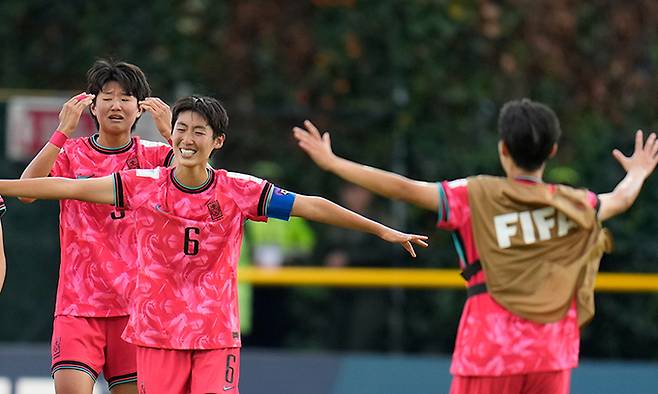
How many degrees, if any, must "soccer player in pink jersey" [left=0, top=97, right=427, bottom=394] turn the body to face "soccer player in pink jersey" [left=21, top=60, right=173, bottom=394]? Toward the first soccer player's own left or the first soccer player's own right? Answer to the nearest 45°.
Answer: approximately 135° to the first soccer player's own right

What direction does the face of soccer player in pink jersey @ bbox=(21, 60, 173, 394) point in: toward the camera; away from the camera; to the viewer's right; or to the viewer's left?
toward the camera

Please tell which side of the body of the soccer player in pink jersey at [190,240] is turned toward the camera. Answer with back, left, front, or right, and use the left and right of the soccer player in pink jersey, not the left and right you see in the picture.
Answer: front
